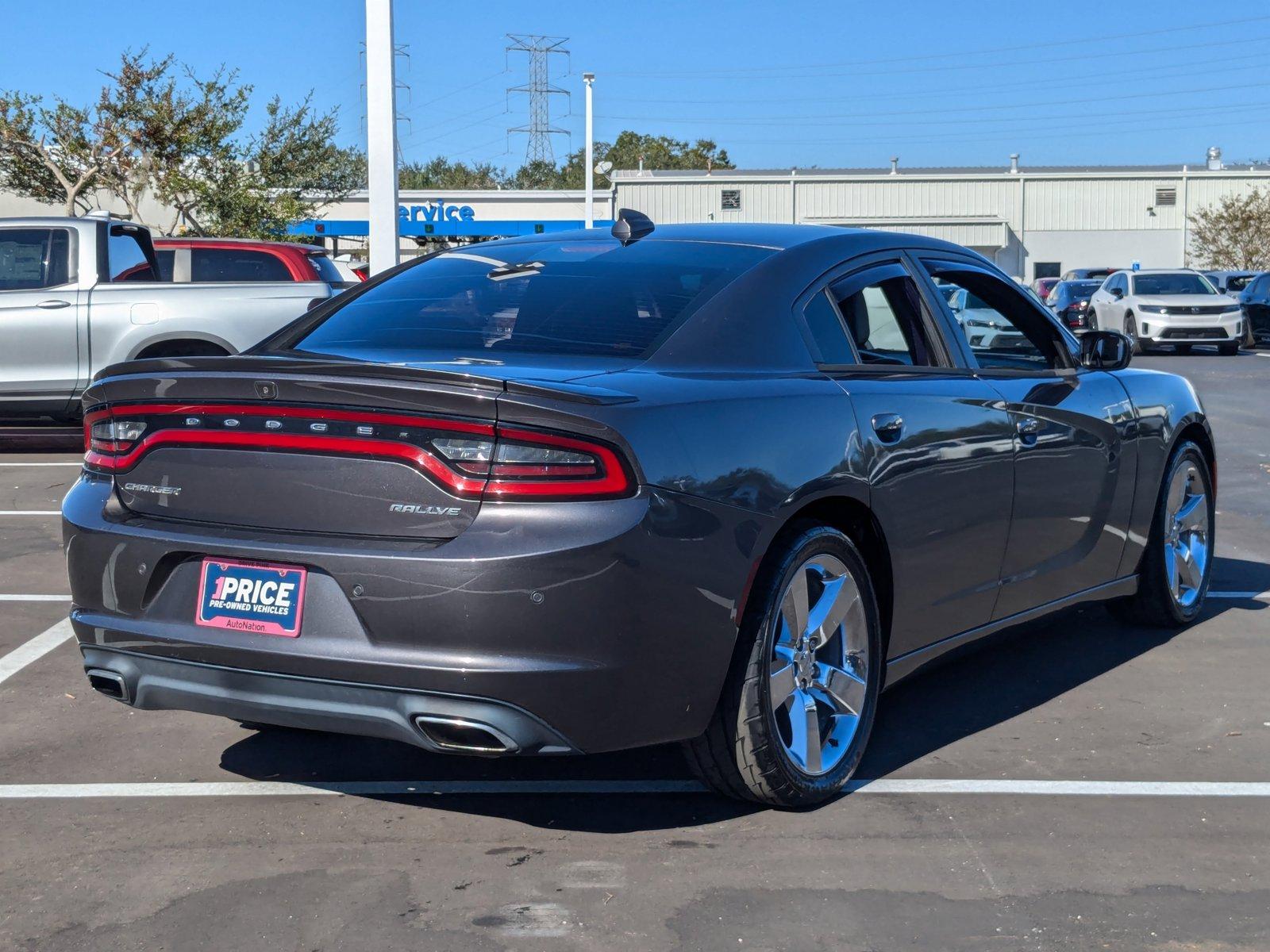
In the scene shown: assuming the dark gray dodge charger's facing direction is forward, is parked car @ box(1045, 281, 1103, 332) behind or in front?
in front

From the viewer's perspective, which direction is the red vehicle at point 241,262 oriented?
to the viewer's left

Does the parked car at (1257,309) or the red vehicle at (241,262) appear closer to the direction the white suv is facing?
the red vehicle

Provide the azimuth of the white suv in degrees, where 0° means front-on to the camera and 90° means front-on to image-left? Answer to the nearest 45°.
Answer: approximately 0°

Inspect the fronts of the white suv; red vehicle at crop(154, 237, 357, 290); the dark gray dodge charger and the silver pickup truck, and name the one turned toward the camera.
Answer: the white suv

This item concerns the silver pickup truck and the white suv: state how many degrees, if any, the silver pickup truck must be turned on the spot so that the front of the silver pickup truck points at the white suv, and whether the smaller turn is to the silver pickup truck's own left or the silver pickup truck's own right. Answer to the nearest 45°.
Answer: approximately 135° to the silver pickup truck's own right

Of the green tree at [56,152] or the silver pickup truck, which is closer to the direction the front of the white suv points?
the silver pickup truck

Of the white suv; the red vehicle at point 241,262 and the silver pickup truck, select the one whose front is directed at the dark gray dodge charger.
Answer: the white suv

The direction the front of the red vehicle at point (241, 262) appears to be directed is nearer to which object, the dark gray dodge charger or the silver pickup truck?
the silver pickup truck

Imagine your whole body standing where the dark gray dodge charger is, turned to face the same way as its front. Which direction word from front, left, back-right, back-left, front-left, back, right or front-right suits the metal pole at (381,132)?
front-left

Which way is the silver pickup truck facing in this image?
to the viewer's left

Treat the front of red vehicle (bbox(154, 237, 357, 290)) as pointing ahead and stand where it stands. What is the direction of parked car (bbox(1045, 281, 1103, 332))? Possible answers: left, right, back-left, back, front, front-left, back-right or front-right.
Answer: back-right

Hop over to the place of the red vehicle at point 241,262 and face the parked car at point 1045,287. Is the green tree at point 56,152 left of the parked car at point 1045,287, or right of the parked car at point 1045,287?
left

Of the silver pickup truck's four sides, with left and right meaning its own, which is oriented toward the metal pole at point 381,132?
back
